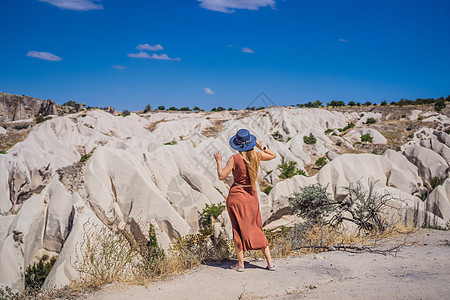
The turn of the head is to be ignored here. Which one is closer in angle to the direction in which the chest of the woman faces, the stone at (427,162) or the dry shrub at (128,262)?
the stone

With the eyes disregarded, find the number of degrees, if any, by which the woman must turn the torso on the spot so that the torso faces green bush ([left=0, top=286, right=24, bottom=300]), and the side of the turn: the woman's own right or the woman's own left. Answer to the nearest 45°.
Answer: approximately 90° to the woman's own left

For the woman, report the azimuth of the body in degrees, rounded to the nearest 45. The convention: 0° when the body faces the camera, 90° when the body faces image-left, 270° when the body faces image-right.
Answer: approximately 180°

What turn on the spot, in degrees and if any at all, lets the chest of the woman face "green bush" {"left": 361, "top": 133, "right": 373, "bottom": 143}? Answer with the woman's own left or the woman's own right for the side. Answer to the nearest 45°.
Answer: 0° — they already face it

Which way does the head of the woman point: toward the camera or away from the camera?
away from the camera

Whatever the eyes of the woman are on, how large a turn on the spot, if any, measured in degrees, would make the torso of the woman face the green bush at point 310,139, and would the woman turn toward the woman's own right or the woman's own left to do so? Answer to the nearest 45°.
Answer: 0° — they already face it

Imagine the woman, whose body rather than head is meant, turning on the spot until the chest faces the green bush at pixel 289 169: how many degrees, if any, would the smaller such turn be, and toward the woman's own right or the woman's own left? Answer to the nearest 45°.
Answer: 0° — they already face it

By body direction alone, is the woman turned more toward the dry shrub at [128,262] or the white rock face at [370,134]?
the white rock face
